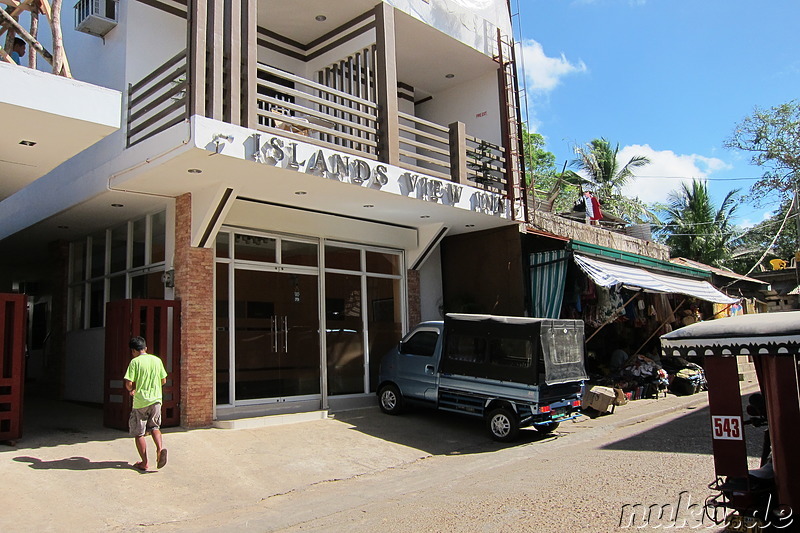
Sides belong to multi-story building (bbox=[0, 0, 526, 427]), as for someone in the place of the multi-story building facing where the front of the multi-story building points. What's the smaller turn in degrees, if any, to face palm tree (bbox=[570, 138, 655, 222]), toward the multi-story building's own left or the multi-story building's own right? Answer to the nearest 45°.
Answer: approximately 90° to the multi-story building's own left

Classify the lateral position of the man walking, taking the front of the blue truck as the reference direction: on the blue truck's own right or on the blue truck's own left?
on the blue truck's own left

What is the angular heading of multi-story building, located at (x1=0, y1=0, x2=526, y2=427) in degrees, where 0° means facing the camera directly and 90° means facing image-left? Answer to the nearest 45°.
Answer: approximately 315°

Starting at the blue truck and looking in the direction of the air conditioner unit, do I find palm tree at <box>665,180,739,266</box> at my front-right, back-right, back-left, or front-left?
back-right

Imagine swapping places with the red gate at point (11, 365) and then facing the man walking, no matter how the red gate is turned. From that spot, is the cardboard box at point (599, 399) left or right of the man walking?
left

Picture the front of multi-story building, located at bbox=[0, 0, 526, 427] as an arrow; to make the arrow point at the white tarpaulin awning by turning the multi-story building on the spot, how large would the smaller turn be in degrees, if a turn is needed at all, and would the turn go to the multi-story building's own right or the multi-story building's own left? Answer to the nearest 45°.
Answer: approximately 45° to the multi-story building's own left

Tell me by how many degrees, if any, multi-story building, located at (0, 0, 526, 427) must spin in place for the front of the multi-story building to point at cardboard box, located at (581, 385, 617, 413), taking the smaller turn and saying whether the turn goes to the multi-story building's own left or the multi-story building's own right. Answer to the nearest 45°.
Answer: approximately 45° to the multi-story building's own left

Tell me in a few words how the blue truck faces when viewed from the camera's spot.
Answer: facing away from the viewer and to the left of the viewer

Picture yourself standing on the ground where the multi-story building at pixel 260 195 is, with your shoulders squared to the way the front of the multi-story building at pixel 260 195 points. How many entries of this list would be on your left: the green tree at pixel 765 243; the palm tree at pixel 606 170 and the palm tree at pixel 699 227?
3

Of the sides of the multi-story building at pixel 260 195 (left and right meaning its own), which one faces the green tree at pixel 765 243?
left
